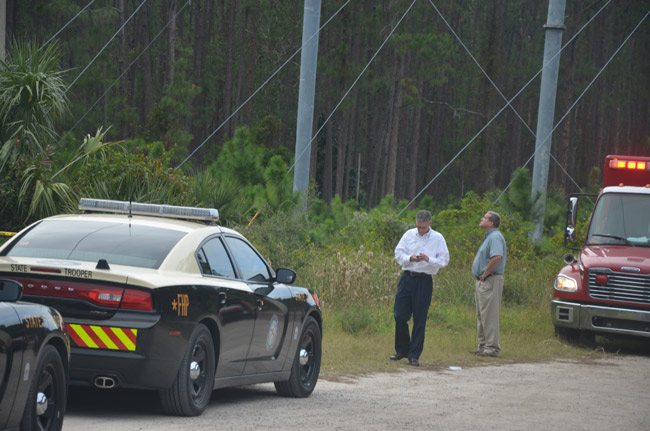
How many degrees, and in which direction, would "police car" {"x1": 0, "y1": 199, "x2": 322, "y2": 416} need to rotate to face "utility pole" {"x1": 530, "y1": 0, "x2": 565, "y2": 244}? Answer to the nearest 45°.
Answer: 0° — it already faces it

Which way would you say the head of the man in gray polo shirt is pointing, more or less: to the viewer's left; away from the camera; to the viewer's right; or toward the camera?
to the viewer's left

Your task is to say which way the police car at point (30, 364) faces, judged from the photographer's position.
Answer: facing away from the viewer and to the right of the viewer

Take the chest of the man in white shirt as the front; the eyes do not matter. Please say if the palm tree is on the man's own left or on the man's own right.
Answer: on the man's own right

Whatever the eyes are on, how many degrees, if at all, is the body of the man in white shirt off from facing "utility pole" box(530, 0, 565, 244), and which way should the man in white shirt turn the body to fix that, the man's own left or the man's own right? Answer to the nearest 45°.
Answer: approximately 180°

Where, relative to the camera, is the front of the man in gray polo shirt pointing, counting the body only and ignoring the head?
to the viewer's left

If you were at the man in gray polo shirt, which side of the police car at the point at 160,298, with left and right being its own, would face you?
front

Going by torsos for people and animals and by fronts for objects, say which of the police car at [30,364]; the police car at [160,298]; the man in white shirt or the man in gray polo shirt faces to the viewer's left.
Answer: the man in gray polo shirt

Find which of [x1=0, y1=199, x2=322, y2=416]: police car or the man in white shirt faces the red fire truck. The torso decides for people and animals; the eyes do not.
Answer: the police car

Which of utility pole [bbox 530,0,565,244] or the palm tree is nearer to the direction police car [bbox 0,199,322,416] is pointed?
the utility pole

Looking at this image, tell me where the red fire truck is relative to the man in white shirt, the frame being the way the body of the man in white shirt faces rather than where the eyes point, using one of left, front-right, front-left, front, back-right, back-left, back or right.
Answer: back-left

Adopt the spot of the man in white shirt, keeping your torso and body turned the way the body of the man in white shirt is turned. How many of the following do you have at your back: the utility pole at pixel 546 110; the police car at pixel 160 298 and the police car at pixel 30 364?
1
